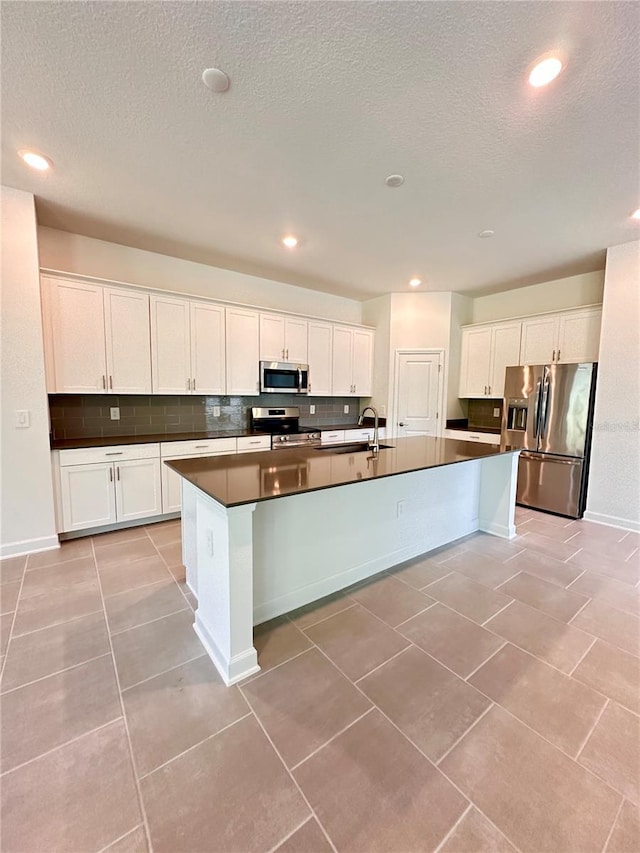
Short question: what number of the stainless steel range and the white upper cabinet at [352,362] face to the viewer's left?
0

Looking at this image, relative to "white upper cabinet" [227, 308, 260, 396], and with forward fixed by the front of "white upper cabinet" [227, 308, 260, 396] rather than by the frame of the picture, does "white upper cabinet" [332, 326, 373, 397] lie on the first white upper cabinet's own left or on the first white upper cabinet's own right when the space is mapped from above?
on the first white upper cabinet's own left

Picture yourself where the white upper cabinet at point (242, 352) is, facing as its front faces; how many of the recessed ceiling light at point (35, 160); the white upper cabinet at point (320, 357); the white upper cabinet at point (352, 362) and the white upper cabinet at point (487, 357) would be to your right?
1

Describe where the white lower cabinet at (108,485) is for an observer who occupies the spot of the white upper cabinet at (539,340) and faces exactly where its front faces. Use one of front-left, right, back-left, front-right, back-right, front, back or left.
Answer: front-right

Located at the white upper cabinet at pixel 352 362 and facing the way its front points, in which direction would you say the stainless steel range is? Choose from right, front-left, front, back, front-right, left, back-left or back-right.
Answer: right

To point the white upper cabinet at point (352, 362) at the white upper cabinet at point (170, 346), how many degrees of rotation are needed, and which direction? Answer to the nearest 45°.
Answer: approximately 90° to its right

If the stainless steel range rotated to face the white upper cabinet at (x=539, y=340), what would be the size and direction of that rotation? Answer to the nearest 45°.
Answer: approximately 45° to its left

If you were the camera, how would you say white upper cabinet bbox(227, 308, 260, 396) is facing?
facing the viewer and to the right of the viewer

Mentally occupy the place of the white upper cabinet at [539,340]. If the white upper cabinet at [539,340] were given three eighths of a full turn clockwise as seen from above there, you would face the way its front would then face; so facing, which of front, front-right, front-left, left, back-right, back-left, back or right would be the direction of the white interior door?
front-left

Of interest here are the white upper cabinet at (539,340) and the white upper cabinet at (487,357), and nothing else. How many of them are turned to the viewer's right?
0

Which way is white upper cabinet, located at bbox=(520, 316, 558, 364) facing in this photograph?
toward the camera

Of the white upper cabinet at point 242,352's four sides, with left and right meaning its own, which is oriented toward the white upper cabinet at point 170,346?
right

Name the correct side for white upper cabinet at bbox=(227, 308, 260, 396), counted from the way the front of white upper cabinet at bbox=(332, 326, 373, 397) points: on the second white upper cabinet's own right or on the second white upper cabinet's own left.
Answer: on the second white upper cabinet's own right

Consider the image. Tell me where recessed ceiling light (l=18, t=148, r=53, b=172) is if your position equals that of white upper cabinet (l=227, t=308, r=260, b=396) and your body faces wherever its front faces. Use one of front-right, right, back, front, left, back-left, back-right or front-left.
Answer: right
